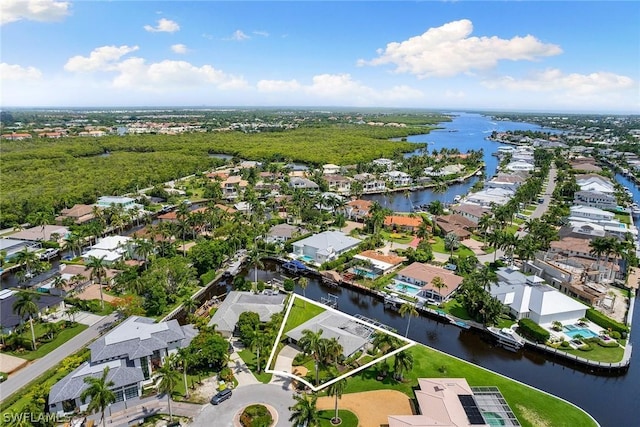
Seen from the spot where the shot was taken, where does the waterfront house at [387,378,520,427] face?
facing to the left of the viewer

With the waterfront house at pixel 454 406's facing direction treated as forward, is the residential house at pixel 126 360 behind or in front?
in front

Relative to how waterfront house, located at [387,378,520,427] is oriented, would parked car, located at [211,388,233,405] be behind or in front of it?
in front

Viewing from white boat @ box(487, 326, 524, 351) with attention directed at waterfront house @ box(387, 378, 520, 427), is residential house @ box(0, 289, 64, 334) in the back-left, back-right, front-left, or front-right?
front-right

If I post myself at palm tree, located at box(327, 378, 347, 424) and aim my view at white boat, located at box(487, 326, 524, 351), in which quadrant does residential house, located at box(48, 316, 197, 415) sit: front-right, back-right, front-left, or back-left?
back-left

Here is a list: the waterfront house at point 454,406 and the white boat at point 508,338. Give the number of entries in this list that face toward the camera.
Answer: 0

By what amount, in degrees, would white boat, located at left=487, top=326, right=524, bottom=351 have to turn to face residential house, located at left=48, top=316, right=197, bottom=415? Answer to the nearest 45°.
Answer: approximately 90° to its left

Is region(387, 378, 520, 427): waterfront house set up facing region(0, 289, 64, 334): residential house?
yes
